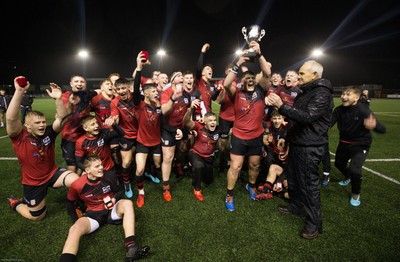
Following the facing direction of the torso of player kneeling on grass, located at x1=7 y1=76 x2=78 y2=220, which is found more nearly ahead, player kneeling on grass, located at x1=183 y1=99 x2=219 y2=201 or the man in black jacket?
the man in black jacket

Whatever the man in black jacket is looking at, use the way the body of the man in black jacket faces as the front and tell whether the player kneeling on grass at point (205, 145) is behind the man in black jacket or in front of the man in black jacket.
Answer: in front

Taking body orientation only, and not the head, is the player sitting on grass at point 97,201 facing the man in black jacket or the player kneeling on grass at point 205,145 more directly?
the man in black jacket

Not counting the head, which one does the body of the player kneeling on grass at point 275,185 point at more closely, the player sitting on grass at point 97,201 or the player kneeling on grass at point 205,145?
the player sitting on grass

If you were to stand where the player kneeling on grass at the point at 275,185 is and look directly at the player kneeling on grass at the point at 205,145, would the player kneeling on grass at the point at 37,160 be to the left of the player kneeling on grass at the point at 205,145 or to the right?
left

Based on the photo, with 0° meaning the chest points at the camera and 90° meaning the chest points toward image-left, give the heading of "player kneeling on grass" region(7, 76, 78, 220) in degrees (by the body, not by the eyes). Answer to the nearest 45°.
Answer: approximately 315°

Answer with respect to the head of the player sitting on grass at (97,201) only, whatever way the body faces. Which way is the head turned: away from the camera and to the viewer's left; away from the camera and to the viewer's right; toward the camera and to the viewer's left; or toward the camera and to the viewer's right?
toward the camera and to the viewer's right

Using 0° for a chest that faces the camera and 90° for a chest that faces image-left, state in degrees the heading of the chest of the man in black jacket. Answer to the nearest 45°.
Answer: approximately 90°

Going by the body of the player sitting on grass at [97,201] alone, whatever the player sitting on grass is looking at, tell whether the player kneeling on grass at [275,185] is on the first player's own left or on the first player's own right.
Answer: on the first player's own left
